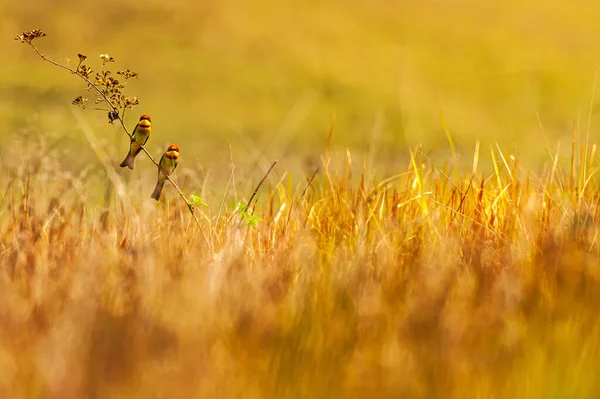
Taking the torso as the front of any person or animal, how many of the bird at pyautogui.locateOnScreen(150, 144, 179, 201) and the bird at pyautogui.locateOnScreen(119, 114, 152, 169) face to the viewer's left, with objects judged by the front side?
0

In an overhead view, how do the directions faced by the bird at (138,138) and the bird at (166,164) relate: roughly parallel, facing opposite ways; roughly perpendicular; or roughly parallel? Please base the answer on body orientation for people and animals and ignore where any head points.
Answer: roughly parallel

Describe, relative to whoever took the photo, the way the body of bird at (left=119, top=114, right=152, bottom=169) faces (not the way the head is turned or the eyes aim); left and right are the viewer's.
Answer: facing the viewer and to the right of the viewer
